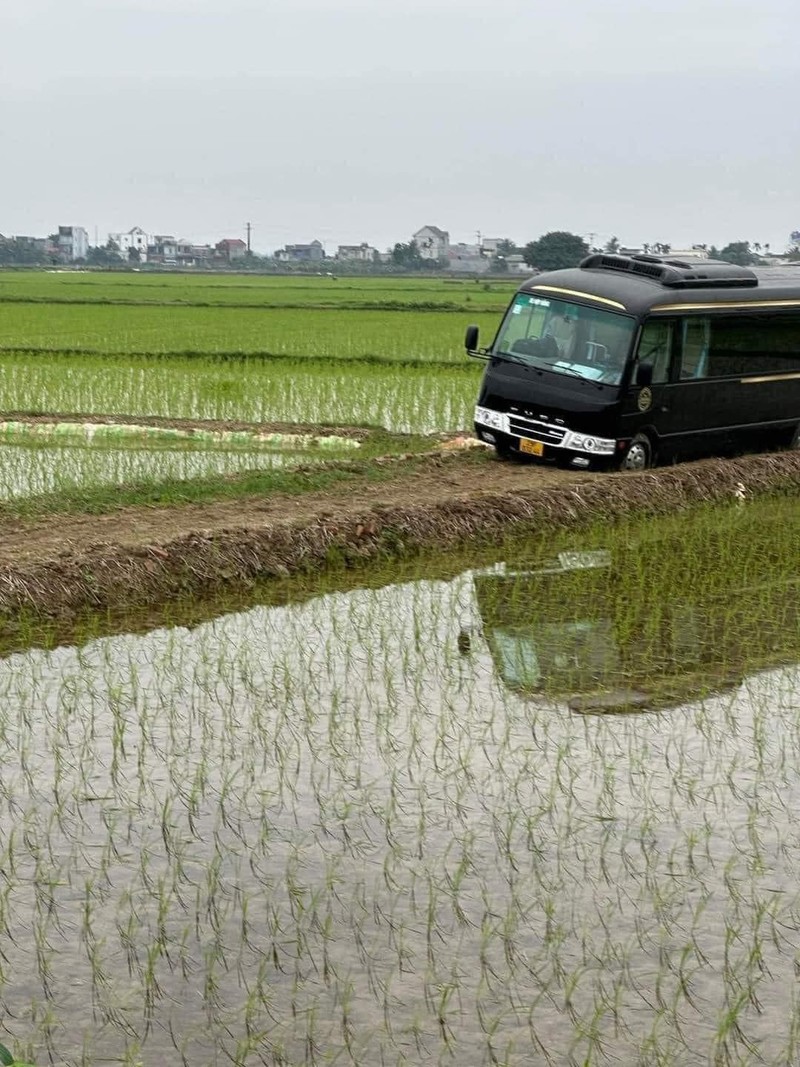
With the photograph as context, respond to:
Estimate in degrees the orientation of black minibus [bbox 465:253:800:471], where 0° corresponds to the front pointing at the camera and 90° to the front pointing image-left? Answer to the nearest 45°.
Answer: approximately 45°
